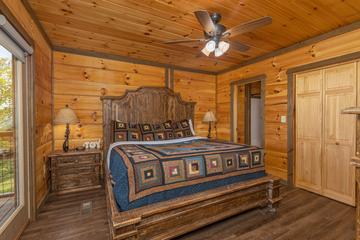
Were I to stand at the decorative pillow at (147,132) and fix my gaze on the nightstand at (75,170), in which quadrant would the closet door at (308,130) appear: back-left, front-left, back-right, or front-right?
back-left

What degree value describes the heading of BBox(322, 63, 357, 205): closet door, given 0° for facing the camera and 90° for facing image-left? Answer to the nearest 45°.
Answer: approximately 45°

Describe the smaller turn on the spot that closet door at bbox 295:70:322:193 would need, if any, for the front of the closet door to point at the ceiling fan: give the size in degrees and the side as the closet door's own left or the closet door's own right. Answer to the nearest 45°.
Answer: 0° — it already faces it

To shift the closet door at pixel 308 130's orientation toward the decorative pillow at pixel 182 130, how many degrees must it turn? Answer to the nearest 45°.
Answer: approximately 45° to its right

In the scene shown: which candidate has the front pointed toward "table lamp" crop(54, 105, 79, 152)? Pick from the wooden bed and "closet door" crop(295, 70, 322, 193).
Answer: the closet door

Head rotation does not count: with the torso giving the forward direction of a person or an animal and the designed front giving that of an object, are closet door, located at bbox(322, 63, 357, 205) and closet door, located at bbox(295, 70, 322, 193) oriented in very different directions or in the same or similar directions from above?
same or similar directions

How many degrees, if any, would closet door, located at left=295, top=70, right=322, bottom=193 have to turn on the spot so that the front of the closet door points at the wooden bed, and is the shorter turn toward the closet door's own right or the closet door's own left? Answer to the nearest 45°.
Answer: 0° — it already faces it

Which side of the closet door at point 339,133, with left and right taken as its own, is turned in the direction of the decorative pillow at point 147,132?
front

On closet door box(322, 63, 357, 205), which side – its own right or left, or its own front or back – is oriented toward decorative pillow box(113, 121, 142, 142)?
front

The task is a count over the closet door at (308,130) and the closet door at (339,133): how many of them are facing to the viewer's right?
0

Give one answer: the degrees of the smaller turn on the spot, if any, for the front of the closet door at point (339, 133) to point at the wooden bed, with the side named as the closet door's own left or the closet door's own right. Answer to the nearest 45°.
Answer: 0° — it already faces it

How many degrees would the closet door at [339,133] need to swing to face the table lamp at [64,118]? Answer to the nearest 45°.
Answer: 0° — it already faces it

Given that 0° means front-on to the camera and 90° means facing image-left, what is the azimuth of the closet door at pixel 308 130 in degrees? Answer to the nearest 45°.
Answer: approximately 45°

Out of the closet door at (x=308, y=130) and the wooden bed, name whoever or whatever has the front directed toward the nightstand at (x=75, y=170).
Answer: the closet door

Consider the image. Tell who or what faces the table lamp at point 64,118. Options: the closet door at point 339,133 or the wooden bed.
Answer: the closet door

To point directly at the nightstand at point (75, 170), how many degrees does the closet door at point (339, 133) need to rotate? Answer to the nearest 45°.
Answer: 0° — it already faces it

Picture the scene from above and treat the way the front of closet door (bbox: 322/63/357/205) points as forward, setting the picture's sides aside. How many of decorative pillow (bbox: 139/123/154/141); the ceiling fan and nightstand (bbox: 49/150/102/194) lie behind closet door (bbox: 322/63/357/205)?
0

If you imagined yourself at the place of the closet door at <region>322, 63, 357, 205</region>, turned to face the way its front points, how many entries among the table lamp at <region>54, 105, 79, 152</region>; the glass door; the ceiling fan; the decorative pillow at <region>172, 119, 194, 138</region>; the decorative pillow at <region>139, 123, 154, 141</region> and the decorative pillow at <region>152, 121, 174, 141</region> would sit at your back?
0
